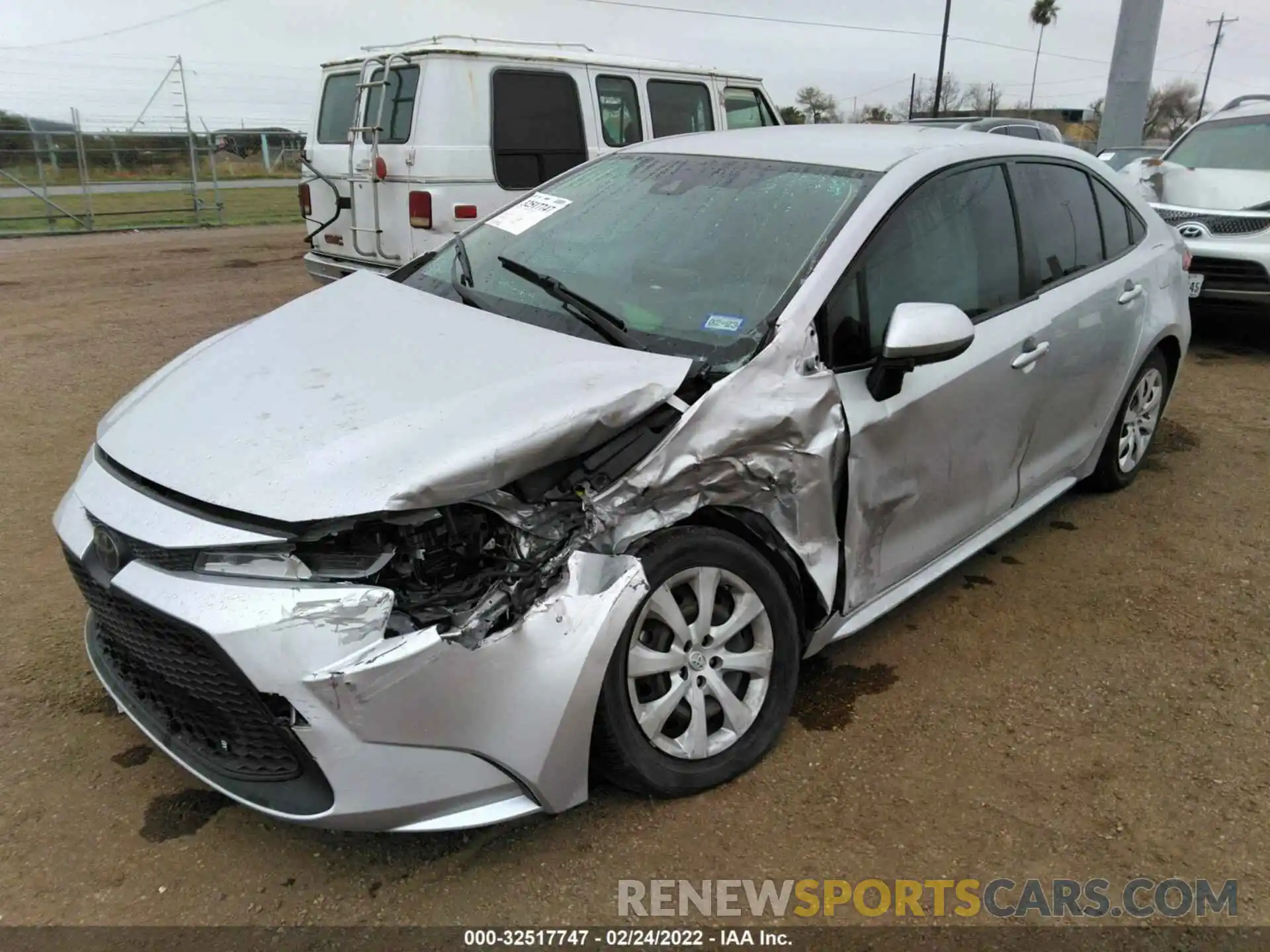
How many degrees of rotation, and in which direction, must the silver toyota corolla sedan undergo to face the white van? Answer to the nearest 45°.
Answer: approximately 135° to its right

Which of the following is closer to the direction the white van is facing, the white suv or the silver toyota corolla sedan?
the white suv

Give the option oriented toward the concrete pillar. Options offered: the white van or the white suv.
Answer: the white van

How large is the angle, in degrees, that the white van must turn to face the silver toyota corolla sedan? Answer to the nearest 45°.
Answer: approximately 135° to its right

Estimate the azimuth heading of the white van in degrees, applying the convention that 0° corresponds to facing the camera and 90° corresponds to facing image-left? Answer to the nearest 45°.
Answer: approximately 225°

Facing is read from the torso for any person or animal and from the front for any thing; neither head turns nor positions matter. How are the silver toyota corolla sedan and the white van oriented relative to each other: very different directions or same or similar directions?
very different directions

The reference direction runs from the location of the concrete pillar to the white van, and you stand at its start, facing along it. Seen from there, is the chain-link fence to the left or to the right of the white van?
right

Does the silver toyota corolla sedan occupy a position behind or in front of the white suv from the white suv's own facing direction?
in front

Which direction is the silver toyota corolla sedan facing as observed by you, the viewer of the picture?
facing the viewer and to the left of the viewer

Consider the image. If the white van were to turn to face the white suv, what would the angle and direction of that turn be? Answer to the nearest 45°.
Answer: approximately 45° to its right

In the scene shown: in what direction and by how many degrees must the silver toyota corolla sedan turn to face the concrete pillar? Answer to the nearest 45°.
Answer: approximately 180°

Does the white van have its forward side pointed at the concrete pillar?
yes
